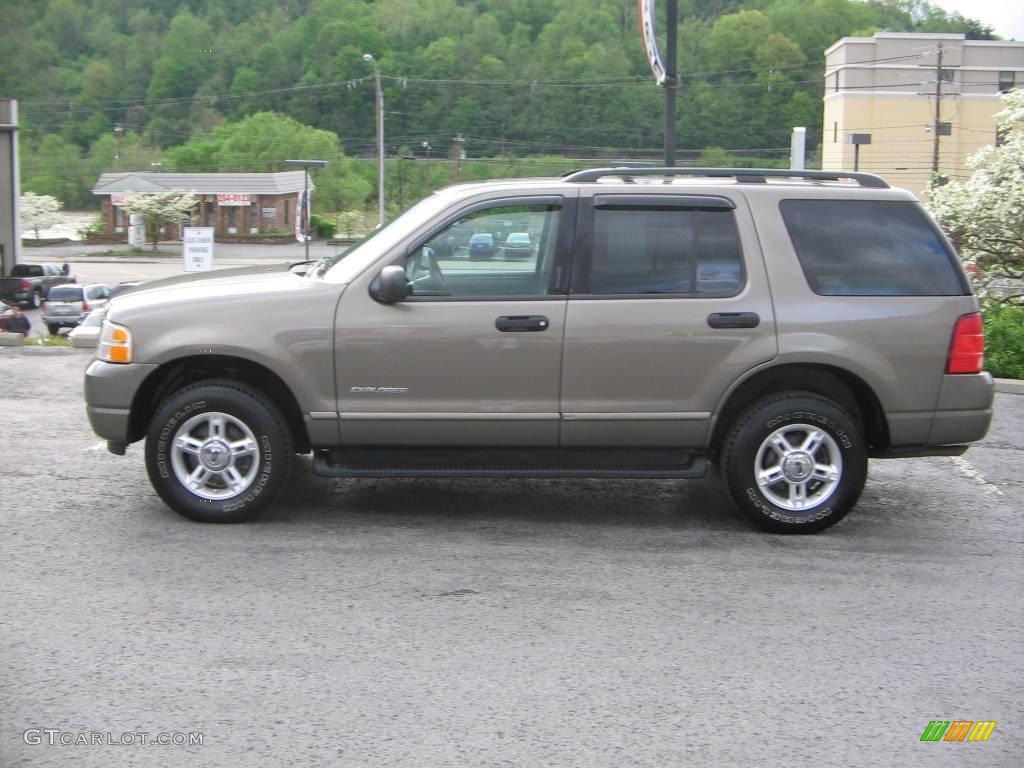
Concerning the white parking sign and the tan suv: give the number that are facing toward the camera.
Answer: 1

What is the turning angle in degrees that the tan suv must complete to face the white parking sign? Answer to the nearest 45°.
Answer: approximately 90° to its right

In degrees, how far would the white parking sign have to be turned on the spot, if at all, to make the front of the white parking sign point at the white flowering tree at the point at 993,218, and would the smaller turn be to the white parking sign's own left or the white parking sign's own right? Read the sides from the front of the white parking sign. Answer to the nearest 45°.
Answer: approximately 45° to the white parking sign's own left

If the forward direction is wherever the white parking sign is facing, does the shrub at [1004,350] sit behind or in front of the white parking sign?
in front

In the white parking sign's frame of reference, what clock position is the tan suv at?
The tan suv is roughly at 12 o'clock from the white parking sign.

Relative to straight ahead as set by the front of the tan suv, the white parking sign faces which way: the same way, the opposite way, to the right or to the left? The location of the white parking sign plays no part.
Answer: to the left

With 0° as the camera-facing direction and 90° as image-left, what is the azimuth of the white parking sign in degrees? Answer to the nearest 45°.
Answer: approximately 0°

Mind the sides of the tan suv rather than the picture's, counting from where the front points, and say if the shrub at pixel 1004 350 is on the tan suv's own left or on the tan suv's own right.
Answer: on the tan suv's own right

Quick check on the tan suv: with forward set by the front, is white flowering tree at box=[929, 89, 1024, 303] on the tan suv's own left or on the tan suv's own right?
on the tan suv's own right

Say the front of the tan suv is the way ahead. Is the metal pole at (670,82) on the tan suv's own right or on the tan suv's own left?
on the tan suv's own right

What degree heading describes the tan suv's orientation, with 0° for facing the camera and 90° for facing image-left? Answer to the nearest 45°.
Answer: approximately 90°

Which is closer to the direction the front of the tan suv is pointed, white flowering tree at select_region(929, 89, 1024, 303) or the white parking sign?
the white parking sign
